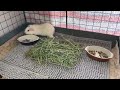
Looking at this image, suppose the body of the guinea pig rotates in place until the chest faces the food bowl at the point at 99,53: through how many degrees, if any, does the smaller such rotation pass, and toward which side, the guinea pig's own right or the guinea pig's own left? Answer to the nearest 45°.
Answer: approximately 135° to the guinea pig's own left

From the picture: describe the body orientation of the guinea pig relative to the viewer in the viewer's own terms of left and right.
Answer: facing to the left of the viewer
